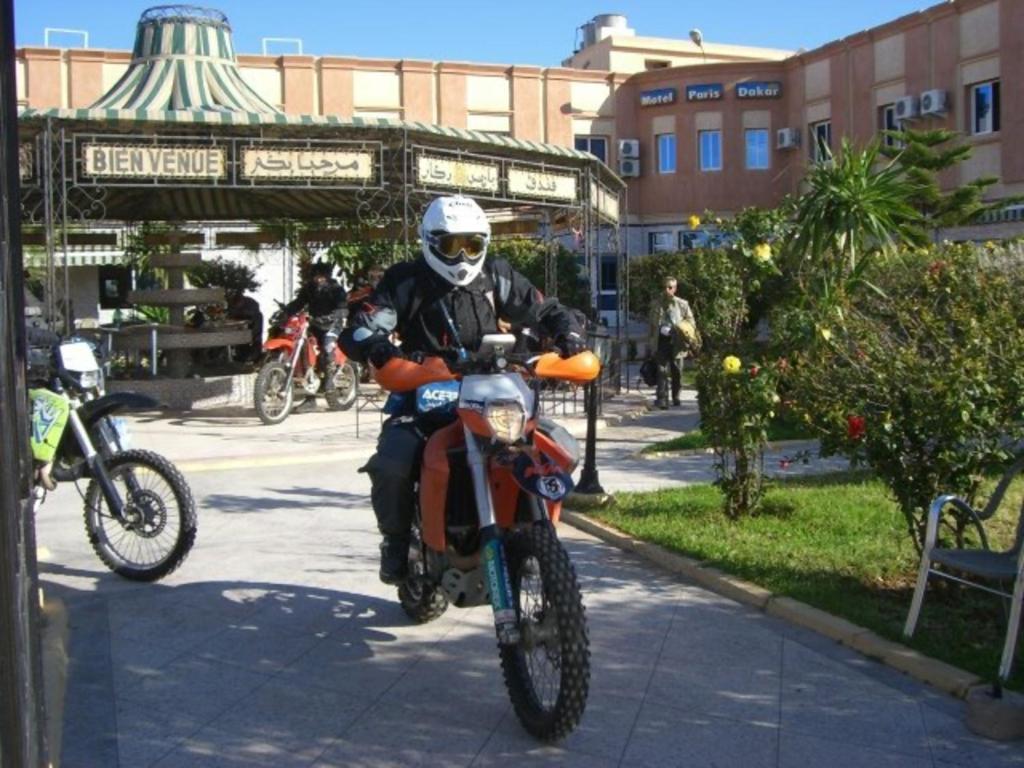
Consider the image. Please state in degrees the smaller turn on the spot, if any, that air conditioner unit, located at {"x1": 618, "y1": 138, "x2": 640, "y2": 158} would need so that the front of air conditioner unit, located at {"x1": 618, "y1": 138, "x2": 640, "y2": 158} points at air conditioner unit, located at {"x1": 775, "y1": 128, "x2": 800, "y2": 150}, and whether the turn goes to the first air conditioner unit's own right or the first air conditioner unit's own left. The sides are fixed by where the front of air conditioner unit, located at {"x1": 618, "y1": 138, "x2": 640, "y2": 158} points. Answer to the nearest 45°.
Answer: approximately 90° to the first air conditioner unit's own left

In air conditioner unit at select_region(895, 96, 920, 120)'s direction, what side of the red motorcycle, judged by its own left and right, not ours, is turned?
back

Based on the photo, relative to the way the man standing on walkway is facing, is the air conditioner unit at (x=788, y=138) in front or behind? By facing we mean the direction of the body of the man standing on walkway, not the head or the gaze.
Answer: behind

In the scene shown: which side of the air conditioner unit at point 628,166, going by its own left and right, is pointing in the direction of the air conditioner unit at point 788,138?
left

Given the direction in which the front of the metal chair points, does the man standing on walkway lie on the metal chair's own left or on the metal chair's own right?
on the metal chair's own right

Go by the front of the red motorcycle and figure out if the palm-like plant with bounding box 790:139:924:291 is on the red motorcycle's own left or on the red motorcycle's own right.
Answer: on the red motorcycle's own left

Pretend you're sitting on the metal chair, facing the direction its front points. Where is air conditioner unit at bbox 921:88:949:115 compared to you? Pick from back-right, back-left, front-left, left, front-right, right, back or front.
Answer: back-right

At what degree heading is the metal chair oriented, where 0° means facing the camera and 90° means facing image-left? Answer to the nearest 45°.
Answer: approximately 45°
